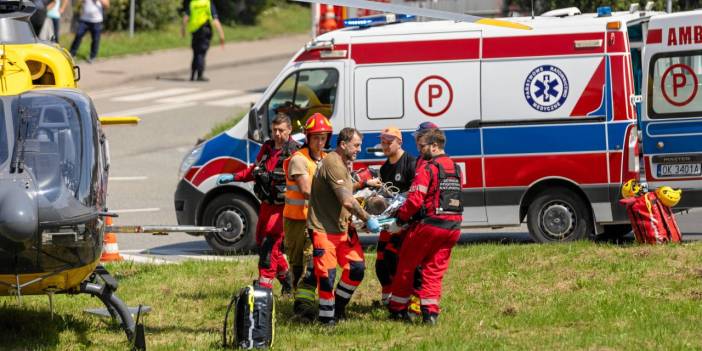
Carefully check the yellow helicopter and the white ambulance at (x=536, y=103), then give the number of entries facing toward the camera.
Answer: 1

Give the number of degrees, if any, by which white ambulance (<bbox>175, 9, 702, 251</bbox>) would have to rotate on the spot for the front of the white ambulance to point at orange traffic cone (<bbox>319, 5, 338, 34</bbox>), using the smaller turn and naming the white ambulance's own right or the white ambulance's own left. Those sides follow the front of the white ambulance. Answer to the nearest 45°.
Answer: approximately 90° to the white ambulance's own right

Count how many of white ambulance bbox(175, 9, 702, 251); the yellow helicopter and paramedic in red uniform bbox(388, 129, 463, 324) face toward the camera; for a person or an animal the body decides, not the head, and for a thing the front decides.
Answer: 1

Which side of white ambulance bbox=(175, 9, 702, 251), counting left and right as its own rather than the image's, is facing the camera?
left

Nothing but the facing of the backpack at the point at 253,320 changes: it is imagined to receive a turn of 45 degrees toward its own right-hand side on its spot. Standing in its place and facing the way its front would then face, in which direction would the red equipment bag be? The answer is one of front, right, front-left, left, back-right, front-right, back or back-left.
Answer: back-left

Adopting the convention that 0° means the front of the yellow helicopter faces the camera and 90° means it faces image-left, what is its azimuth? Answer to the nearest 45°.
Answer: approximately 0°

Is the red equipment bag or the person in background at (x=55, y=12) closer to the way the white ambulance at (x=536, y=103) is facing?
the person in background

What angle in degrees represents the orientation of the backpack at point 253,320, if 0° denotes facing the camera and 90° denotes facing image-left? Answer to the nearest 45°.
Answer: approximately 315°

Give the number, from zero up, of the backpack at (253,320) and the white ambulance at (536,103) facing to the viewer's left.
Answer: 1

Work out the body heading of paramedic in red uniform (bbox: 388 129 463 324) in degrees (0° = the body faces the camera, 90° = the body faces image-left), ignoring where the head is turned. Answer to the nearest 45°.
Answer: approximately 135°

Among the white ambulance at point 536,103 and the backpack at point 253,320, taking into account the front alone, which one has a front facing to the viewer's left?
the white ambulance
